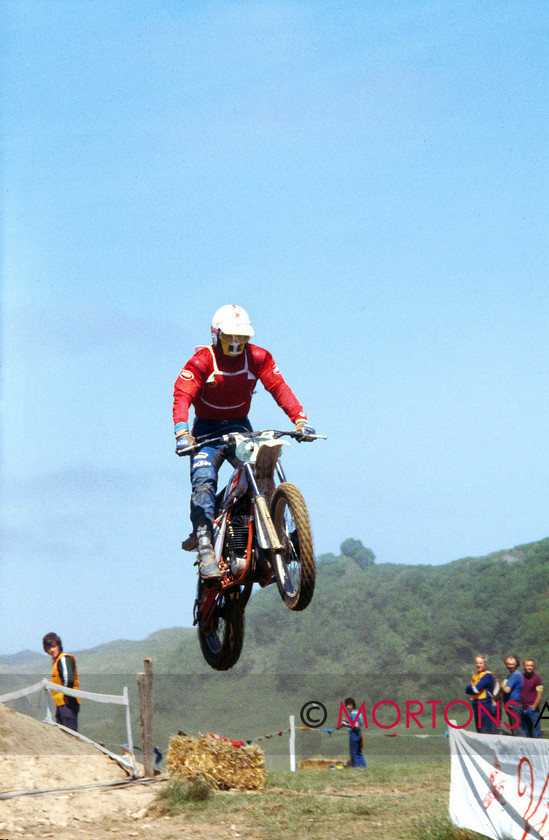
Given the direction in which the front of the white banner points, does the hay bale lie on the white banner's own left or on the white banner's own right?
on the white banner's own right

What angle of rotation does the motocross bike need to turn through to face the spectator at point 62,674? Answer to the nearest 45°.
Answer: approximately 180°

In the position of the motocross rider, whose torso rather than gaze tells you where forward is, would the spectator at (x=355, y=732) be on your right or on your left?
on your left

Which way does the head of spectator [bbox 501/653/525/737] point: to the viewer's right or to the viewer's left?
to the viewer's left

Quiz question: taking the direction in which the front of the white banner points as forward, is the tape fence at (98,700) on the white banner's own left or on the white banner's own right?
on the white banner's own right

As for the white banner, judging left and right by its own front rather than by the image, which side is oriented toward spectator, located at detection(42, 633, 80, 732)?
right
